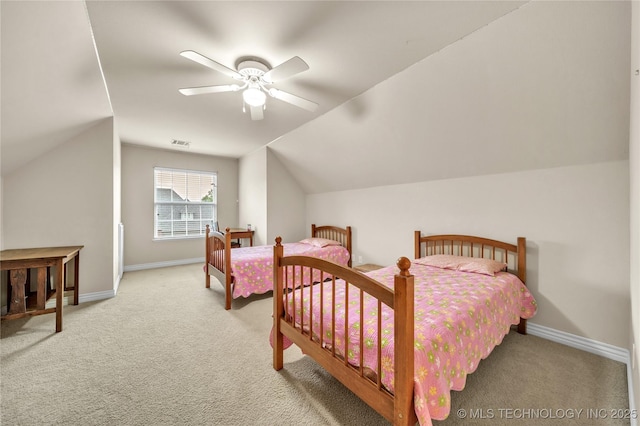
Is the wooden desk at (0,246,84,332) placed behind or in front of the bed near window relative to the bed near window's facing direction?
in front

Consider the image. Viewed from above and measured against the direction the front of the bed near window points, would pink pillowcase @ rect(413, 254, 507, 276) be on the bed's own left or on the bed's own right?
on the bed's own left

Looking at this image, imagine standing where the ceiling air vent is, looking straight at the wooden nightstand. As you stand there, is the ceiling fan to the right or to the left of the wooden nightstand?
right

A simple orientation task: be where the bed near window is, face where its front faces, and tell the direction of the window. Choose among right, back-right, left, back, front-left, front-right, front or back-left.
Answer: right

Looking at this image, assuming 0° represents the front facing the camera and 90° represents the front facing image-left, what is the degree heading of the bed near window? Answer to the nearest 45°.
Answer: approximately 45°
